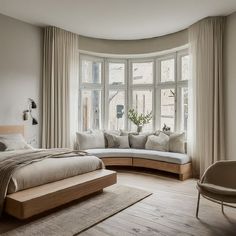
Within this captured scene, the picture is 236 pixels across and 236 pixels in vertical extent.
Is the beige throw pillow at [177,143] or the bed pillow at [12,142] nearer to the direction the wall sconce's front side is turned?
the beige throw pillow

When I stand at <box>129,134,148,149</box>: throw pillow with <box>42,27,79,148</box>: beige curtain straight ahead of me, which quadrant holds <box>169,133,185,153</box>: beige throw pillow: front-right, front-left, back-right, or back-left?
back-left

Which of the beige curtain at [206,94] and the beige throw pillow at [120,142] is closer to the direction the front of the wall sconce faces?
the beige curtain

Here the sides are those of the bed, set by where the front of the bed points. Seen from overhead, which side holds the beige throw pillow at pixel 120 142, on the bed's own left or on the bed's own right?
on the bed's own left

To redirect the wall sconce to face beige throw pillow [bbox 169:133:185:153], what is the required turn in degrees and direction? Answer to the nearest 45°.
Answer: approximately 45° to its left

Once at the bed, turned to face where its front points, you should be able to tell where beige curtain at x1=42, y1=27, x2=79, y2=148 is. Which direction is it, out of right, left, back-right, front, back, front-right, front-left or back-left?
back-left

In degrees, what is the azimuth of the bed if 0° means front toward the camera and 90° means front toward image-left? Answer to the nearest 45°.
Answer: approximately 315°

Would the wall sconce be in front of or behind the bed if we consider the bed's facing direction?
behind

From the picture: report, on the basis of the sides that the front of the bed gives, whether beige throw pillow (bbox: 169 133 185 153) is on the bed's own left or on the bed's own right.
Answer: on the bed's own left

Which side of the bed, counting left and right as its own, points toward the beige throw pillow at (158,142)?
left

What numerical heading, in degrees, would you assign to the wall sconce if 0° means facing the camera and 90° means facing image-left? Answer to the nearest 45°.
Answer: approximately 315°

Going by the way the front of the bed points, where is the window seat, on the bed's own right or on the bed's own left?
on the bed's own left
